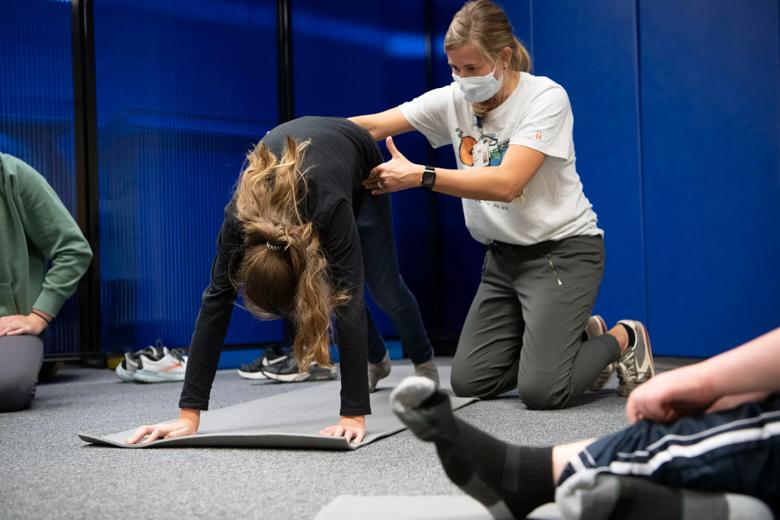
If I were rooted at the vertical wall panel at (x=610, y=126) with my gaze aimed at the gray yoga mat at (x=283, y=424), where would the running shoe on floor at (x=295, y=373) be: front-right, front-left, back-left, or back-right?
front-right

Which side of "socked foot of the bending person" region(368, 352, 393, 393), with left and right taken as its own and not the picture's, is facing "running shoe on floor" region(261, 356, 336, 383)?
right

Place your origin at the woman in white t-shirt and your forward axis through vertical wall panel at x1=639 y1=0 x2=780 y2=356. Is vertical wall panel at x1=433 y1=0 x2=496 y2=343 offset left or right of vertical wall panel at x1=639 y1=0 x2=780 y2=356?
left

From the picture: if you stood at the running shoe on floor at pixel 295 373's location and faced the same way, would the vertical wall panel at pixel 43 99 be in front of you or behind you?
in front

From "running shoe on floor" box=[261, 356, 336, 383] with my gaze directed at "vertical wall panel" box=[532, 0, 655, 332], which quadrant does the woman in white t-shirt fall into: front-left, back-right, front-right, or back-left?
front-right

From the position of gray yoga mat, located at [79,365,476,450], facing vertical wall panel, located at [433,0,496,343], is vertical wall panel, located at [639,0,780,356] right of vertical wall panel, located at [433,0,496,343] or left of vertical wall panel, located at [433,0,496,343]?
right

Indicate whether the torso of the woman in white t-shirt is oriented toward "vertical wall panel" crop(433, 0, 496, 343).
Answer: no

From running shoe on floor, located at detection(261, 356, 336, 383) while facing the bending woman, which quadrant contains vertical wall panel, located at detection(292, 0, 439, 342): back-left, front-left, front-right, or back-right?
back-left

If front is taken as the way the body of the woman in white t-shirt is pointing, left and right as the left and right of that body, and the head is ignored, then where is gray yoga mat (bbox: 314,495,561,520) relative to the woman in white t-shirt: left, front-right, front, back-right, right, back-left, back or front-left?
front-left

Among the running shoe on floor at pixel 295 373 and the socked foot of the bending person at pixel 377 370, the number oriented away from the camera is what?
0

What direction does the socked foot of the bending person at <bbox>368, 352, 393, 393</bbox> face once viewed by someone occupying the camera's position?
facing the viewer and to the left of the viewer

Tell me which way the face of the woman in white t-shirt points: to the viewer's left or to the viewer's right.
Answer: to the viewer's left

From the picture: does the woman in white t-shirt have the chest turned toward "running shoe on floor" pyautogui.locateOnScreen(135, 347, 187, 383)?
no

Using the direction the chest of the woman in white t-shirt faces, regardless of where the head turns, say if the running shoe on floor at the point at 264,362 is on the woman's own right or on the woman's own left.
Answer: on the woman's own right

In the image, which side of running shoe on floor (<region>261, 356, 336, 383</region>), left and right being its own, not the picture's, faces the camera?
left

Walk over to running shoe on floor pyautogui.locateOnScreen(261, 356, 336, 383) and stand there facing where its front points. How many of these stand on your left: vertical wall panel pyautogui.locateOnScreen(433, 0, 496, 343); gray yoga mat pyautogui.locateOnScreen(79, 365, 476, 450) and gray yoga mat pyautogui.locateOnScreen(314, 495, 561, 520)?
2

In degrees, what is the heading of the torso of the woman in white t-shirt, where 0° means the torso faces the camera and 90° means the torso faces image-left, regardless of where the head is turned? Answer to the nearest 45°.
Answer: approximately 45°
